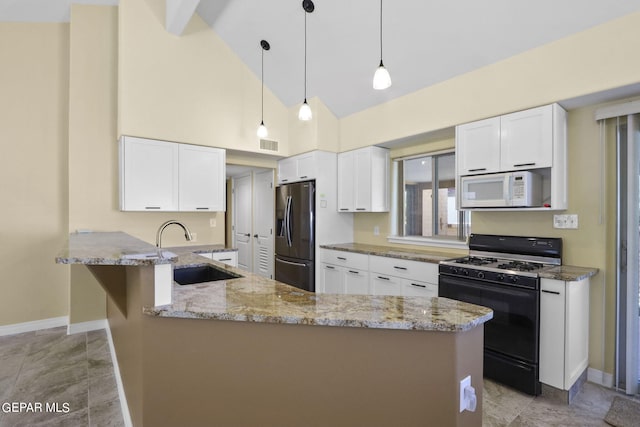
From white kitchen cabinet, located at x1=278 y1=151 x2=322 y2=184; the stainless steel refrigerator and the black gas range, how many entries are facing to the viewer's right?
0

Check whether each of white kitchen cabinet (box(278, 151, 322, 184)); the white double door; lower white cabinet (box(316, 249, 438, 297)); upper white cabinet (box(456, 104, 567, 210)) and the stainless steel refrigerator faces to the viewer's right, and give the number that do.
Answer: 0

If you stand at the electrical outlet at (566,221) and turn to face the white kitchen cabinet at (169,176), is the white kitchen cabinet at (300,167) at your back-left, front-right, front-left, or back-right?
front-right

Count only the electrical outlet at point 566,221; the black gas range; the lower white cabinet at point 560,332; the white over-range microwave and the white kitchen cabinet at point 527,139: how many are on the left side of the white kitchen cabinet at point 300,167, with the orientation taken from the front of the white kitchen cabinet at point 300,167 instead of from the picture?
5

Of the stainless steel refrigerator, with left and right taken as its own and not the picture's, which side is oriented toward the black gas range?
left

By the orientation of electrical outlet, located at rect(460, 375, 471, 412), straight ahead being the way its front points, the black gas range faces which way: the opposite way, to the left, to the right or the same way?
to the right

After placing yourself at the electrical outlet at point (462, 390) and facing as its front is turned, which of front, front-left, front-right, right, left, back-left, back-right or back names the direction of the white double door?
back

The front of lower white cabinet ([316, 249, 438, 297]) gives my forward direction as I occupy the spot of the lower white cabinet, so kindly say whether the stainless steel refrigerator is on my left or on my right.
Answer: on my right

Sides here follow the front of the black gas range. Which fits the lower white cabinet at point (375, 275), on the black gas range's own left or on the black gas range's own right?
on the black gas range's own right

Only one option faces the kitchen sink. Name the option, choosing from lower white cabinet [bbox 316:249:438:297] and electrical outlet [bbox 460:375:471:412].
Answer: the lower white cabinet

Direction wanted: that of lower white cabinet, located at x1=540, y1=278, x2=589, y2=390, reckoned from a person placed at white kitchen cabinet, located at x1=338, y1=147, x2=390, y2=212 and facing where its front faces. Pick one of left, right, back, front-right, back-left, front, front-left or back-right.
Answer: left

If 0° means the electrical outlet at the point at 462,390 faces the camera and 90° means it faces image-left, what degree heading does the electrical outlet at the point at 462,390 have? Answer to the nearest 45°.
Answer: approximately 315°

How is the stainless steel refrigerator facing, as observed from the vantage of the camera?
facing the viewer and to the left of the viewer

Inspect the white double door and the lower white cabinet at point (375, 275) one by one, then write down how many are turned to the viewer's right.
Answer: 0

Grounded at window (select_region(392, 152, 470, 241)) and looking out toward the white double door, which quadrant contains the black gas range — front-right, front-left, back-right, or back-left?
back-left
